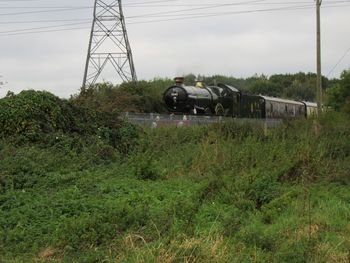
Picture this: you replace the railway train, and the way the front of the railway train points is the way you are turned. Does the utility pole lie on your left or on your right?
on your left

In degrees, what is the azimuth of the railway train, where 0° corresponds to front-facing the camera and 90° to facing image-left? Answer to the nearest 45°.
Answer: approximately 45°
